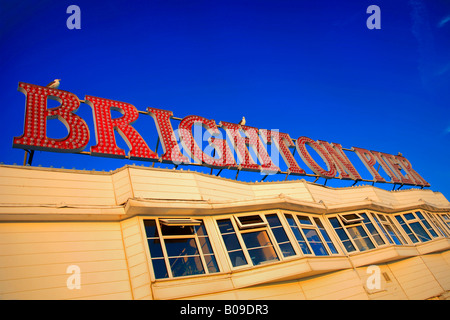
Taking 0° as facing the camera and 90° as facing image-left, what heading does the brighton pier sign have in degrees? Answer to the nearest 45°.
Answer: approximately 315°

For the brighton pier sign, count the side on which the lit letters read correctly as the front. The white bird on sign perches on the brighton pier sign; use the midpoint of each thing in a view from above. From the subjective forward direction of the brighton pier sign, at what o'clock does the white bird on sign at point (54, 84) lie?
The white bird on sign is roughly at 3 o'clock from the brighton pier sign.
